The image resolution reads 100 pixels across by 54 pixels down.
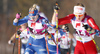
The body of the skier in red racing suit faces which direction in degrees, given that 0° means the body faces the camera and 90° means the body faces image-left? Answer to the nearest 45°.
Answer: approximately 0°

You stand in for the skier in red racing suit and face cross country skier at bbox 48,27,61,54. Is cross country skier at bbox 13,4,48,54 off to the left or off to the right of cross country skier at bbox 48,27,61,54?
left

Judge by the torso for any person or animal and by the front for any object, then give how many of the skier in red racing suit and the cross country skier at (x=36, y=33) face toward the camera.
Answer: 2

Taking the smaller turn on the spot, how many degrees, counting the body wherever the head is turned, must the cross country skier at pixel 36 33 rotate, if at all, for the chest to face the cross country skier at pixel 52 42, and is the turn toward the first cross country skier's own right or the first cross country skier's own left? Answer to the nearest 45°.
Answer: approximately 135° to the first cross country skier's own left

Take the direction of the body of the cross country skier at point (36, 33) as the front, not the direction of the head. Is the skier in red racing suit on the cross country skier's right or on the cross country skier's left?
on the cross country skier's left

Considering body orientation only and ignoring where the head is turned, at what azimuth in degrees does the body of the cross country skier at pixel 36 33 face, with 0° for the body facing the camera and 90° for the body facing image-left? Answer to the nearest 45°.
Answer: approximately 0°

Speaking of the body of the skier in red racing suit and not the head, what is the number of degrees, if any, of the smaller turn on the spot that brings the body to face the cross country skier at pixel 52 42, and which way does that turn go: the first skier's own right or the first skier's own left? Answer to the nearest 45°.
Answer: approximately 135° to the first skier's own right

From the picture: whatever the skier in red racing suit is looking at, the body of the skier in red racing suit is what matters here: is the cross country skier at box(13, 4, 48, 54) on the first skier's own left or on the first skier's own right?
on the first skier's own right
